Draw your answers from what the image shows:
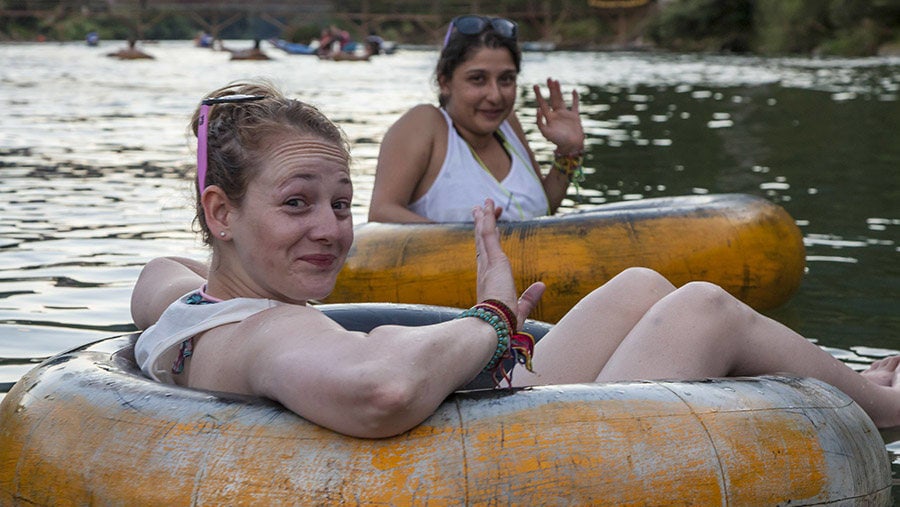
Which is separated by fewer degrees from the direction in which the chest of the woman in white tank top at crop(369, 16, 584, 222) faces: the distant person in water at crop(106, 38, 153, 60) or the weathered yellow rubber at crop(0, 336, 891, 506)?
the weathered yellow rubber

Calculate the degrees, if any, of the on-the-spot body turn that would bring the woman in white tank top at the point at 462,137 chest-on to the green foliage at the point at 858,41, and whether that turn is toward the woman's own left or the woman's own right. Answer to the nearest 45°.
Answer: approximately 135° to the woman's own left

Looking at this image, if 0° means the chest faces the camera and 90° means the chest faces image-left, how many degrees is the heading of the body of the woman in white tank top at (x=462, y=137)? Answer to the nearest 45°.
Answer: approximately 315°

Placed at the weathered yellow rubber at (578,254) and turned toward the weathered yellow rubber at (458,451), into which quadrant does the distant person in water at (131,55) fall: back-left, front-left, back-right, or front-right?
back-right
